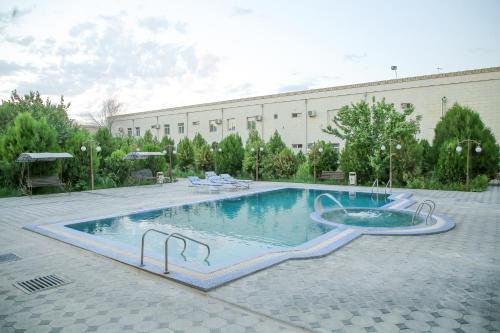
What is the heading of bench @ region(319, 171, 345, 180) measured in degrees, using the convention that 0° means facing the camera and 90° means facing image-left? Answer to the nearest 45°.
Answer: approximately 0°

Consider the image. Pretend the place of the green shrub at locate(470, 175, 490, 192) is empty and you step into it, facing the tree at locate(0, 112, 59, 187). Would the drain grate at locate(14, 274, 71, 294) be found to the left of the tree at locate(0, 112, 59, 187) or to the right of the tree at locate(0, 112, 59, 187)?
left

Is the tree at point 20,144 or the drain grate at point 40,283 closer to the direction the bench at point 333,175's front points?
the drain grate

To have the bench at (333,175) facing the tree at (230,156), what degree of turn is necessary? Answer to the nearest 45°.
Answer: approximately 135° to its right

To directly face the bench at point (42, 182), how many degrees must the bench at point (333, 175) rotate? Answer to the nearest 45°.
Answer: approximately 45° to its right

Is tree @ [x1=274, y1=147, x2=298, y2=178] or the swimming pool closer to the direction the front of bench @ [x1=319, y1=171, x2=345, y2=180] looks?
the swimming pool

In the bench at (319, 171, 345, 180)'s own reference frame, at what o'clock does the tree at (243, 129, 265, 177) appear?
The tree is roughly at 4 o'clock from the bench.

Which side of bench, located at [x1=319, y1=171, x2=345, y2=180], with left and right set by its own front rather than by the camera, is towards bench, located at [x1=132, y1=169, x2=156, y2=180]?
right

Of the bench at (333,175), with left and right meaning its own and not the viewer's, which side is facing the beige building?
back

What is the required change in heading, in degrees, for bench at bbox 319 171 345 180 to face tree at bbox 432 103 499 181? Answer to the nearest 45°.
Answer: approximately 90° to its left
